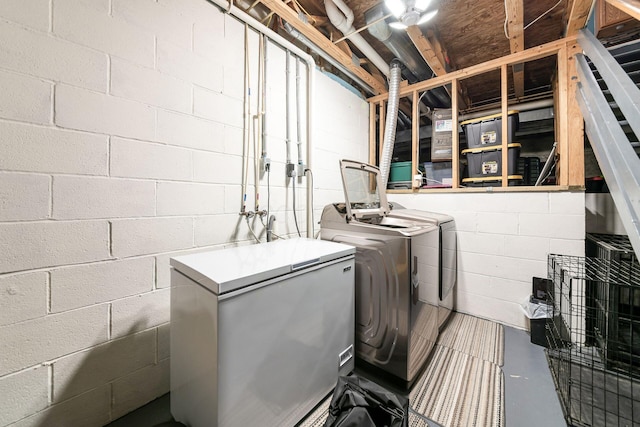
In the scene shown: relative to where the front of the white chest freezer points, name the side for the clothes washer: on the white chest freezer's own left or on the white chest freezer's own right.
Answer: on the white chest freezer's own left

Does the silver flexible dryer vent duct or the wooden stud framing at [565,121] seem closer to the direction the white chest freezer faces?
the wooden stud framing

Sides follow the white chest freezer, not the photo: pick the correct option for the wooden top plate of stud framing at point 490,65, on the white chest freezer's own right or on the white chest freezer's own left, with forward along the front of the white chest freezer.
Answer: on the white chest freezer's own left

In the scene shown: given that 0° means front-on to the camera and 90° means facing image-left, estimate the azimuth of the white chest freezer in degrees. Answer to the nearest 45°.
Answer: approximately 315°

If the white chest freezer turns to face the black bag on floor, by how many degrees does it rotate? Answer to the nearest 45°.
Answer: approximately 45° to its left

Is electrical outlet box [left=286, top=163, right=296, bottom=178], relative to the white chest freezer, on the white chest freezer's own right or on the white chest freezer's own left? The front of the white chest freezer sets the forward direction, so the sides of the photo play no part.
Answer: on the white chest freezer's own left

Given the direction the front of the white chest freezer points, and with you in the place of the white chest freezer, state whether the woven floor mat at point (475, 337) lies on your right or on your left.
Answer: on your left

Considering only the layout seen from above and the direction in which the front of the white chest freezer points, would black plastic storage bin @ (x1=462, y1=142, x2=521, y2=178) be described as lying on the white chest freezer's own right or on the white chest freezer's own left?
on the white chest freezer's own left

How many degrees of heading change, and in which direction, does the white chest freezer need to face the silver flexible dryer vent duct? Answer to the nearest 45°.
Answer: approximately 90° to its left
